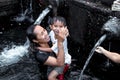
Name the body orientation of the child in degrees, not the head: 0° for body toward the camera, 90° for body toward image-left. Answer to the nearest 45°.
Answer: approximately 45°
